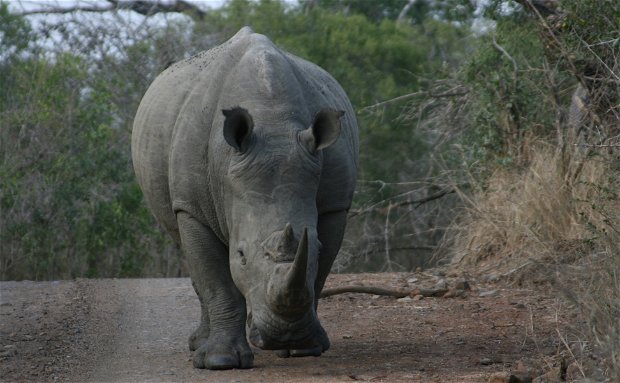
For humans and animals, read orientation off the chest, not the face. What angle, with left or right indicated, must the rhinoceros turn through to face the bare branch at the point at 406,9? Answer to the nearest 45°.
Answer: approximately 180°

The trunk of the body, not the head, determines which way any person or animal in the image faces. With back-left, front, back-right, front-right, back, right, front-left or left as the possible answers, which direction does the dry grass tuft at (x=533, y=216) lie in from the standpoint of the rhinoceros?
back-left

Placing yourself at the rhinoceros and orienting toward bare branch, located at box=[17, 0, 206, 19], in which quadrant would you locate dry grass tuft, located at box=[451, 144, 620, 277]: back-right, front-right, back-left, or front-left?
front-right

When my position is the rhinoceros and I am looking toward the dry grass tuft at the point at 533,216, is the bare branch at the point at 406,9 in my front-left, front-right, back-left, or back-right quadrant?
front-left

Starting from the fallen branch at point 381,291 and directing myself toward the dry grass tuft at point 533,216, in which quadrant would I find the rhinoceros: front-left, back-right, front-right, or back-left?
back-right

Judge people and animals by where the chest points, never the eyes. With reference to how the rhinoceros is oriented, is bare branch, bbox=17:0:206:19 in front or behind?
behind

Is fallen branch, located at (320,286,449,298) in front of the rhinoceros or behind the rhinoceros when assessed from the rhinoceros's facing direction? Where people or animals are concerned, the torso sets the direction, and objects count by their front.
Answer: behind

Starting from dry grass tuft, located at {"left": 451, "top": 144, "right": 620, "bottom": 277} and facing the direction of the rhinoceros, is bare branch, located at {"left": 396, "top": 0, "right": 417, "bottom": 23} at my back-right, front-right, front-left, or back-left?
back-right
